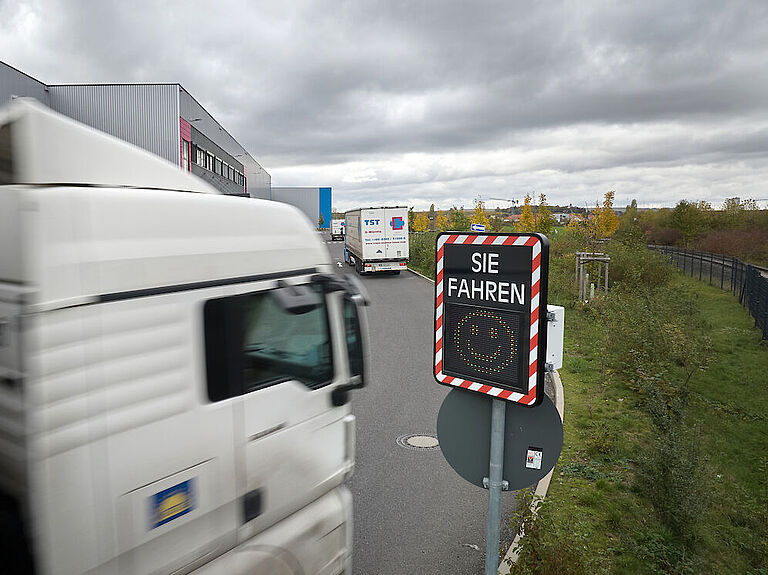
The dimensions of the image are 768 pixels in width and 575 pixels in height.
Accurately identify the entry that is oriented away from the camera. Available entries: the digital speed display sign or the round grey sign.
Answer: the round grey sign

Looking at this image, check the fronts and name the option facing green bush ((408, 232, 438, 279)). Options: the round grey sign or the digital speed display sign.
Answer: the round grey sign

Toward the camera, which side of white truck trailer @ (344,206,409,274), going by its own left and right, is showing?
back

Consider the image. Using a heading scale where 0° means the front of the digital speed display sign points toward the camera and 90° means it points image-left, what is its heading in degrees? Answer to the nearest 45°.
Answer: approximately 45°

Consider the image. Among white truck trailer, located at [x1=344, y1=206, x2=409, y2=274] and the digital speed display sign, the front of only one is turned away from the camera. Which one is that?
the white truck trailer

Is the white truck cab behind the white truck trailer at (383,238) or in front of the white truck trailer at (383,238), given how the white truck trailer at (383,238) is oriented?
behind

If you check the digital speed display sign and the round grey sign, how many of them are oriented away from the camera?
1

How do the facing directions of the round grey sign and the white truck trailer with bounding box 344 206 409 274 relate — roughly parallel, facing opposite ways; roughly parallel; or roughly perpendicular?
roughly parallel

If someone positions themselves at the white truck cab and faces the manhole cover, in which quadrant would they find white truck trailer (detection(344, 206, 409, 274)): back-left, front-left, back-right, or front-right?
front-left

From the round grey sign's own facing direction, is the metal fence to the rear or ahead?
ahead

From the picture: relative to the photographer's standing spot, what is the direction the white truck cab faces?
facing away from the viewer and to the right of the viewer

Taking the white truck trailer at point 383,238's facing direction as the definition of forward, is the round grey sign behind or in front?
behind

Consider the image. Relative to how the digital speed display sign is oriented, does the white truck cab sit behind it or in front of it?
in front

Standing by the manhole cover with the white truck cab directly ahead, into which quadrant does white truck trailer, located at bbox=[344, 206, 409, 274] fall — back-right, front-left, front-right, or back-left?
back-right

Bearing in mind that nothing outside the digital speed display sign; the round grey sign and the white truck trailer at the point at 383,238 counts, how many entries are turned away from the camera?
2

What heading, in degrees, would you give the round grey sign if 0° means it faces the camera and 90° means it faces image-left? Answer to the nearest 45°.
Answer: approximately 180°

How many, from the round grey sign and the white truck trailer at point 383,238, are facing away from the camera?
2
